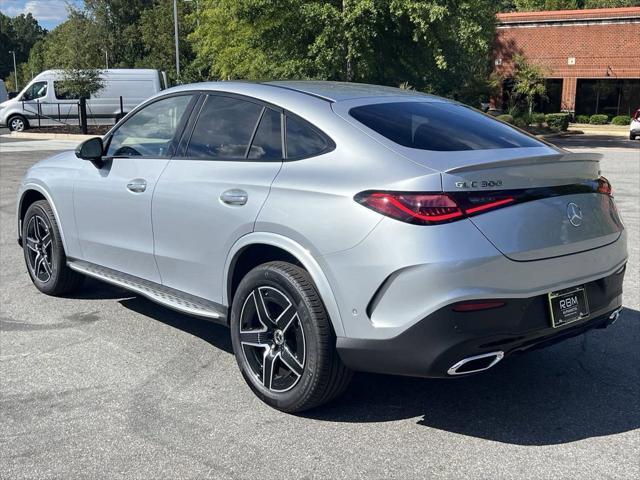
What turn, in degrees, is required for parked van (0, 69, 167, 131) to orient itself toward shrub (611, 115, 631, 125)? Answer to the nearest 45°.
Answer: approximately 180°

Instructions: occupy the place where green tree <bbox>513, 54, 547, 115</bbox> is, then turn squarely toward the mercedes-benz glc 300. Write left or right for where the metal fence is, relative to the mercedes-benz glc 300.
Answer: right

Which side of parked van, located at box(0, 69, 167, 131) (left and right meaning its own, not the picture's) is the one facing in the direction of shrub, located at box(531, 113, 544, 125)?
back

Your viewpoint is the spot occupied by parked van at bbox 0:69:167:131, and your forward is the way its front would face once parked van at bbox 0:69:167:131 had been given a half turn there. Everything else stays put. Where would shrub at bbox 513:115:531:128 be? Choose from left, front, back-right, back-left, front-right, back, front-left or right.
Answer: front

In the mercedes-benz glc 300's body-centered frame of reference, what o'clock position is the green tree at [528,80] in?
The green tree is roughly at 2 o'clock from the mercedes-benz glc 300.

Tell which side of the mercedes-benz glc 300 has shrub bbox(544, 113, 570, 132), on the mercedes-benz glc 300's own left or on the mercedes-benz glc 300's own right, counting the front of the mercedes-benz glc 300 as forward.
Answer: on the mercedes-benz glc 300's own right

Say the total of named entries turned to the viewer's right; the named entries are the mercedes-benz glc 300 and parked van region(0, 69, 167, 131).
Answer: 0

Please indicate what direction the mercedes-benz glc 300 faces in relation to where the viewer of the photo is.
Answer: facing away from the viewer and to the left of the viewer

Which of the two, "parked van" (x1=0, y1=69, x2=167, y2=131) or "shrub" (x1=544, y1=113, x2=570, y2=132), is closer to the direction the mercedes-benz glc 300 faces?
the parked van

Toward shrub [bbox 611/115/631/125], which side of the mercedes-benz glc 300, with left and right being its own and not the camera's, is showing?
right

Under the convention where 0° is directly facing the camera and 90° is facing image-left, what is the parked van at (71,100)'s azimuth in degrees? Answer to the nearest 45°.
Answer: approximately 90°

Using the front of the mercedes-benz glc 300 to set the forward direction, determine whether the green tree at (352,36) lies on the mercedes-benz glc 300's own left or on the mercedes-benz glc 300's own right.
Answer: on the mercedes-benz glc 300's own right

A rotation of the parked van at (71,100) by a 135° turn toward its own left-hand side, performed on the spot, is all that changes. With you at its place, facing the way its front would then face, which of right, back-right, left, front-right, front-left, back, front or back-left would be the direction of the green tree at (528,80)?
front-left

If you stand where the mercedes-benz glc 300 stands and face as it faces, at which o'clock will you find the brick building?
The brick building is roughly at 2 o'clock from the mercedes-benz glc 300.

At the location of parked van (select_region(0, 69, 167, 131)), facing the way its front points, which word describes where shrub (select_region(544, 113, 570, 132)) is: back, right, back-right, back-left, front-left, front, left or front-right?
back
